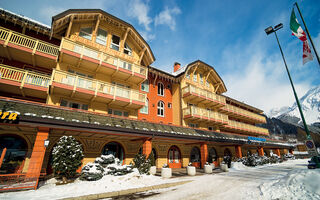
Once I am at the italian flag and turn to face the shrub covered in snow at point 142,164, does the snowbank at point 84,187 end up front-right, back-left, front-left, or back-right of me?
front-left

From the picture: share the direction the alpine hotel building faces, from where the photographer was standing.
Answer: facing the viewer and to the right of the viewer

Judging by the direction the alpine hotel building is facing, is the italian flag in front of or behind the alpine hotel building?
in front

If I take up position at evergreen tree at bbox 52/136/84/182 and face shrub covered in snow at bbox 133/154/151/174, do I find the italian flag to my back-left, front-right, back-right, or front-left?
front-right
